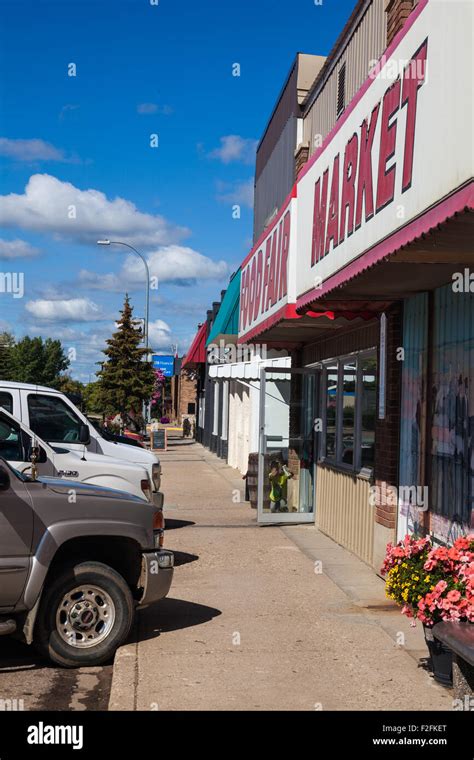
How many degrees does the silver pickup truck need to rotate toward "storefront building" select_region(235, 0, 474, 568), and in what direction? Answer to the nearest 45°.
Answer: approximately 45° to its left

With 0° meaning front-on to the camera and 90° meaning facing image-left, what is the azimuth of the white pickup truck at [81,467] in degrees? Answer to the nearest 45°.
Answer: approximately 270°

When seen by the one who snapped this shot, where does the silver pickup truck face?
facing to the right of the viewer

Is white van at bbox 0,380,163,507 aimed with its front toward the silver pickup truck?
no

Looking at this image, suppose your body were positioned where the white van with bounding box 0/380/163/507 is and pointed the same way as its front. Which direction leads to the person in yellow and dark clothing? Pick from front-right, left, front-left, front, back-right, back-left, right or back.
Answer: front-left

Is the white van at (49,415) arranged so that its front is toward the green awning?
no

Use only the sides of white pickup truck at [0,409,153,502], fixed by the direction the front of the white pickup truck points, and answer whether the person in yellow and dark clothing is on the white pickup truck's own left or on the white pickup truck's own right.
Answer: on the white pickup truck's own left

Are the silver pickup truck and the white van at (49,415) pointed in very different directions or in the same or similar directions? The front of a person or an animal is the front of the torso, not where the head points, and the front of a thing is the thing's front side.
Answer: same or similar directions

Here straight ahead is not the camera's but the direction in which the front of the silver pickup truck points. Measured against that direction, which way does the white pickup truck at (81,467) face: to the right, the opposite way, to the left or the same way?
the same way

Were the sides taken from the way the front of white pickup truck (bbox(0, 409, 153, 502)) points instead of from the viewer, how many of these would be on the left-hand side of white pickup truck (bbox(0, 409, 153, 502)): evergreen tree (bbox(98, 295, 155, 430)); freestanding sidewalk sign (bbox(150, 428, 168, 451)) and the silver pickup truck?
2

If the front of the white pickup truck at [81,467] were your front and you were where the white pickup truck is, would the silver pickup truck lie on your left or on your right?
on your right

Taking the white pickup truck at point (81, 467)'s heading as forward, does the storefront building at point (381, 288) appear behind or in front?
in front

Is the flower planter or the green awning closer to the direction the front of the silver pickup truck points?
the flower planter

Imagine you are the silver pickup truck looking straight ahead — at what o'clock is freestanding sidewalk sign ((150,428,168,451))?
The freestanding sidewalk sign is roughly at 9 o'clock from the silver pickup truck.

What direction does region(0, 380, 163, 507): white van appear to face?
to the viewer's right

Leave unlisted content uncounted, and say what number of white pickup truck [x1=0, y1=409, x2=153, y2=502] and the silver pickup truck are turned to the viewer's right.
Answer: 2

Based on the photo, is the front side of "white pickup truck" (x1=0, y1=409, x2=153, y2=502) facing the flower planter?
no
